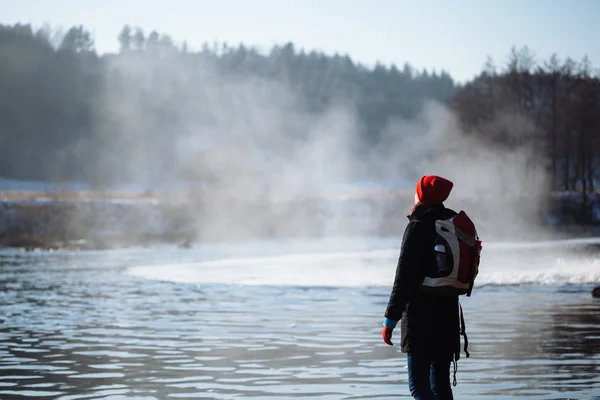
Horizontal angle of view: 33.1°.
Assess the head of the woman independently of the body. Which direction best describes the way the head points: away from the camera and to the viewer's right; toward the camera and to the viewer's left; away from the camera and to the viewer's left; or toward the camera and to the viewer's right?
away from the camera and to the viewer's left

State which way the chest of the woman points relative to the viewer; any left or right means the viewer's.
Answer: facing away from the viewer and to the left of the viewer
